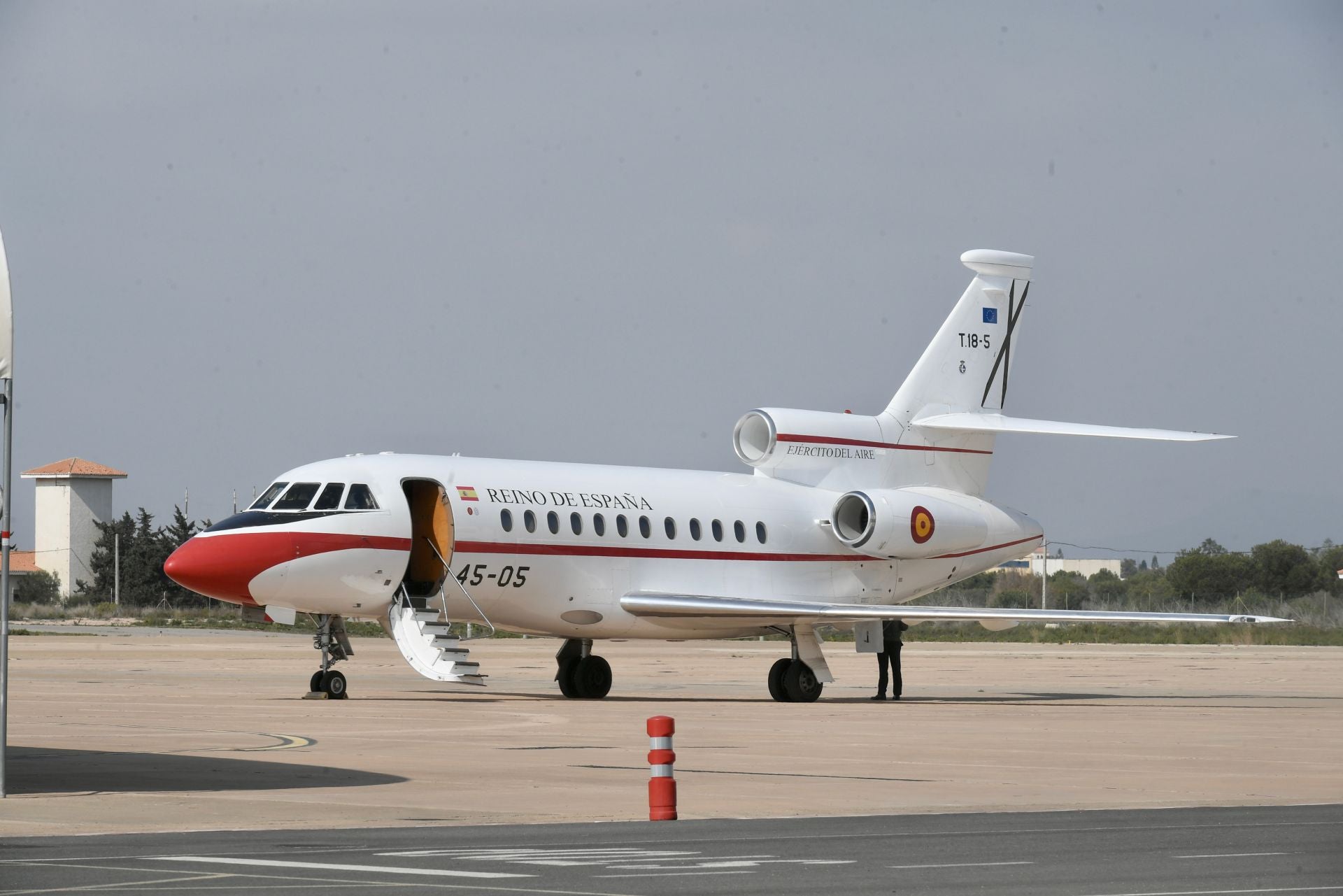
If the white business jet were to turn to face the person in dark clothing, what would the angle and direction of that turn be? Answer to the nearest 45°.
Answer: approximately 135° to its left

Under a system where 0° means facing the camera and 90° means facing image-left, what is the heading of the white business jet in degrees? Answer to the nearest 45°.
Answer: approximately 45°

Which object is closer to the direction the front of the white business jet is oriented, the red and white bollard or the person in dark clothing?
the red and white bollard

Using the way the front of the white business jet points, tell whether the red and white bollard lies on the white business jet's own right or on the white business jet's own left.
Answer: on the white business jet's own left
